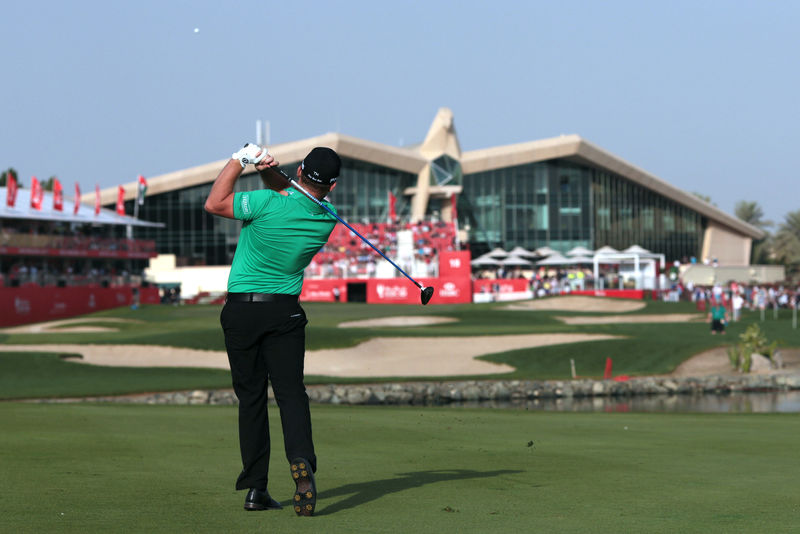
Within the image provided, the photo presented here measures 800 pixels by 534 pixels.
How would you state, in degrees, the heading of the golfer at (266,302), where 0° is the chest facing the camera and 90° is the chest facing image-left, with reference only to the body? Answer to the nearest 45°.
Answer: approximately 180°

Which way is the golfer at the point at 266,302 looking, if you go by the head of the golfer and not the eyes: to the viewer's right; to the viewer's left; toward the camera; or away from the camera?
away from the camera

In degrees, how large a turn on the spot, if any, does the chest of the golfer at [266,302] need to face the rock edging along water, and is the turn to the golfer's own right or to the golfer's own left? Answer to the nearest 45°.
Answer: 0° — they already face it
